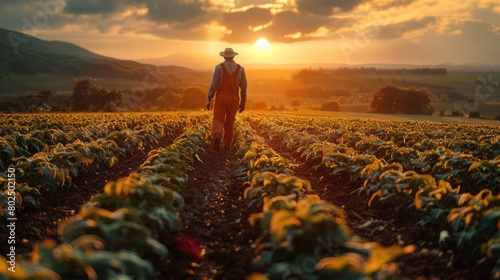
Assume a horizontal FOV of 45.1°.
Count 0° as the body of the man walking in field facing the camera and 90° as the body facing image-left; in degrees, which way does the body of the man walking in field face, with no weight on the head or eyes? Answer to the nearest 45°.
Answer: approximately 180°
